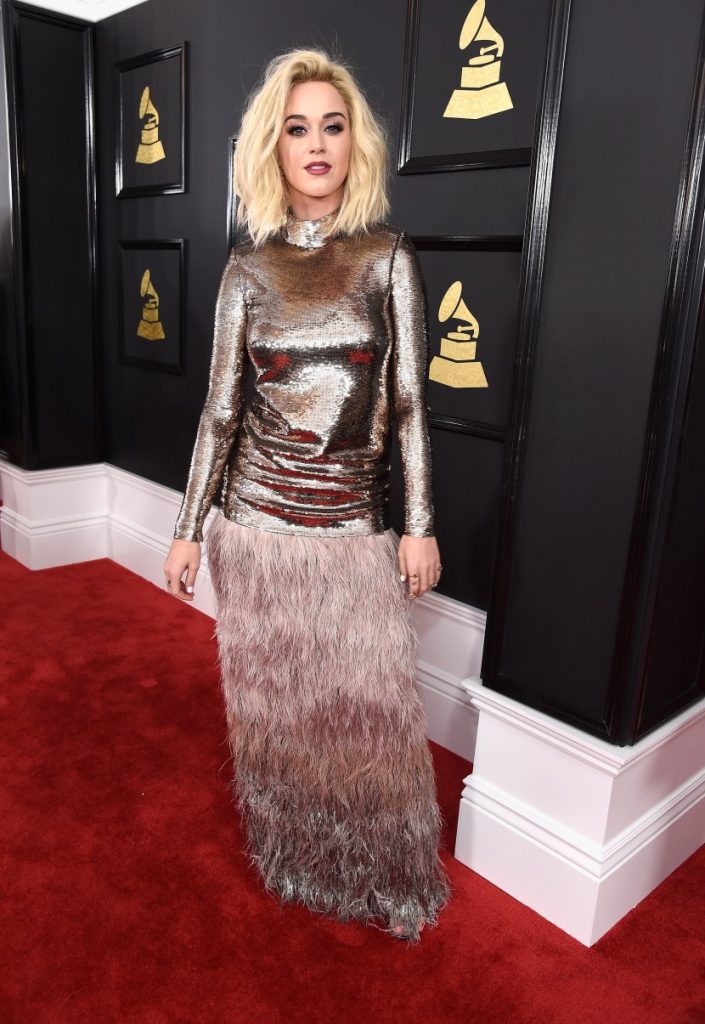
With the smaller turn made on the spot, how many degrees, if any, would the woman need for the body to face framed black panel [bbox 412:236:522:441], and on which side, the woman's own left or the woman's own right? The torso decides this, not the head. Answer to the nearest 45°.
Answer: approximately 135° to the woman's own left

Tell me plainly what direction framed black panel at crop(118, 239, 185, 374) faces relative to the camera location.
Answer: facing the viewer and to the left of the viewer

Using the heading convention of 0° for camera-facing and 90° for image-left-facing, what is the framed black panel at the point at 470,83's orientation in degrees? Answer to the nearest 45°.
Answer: approximately 45°

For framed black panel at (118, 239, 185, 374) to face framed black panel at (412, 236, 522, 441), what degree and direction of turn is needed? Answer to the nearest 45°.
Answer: approximately 90° to its left

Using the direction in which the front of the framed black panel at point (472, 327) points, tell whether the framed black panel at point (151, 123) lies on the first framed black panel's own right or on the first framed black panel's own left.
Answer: on the first framed black panel's own right

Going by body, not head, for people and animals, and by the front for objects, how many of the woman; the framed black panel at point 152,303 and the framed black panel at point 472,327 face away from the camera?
0

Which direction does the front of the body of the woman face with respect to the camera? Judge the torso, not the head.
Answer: toward the camera

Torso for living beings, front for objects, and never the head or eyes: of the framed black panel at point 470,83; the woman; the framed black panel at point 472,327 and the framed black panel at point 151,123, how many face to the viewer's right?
0

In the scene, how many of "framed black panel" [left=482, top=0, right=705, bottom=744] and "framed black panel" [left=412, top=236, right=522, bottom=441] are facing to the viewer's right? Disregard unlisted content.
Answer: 0

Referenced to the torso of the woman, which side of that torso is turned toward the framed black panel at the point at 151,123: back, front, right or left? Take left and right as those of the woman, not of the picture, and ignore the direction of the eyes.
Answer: back

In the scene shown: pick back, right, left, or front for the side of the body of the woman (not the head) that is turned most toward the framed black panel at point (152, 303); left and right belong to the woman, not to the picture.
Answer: back

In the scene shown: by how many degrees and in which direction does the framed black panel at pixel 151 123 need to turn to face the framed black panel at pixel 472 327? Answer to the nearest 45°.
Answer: approximately 90° to its left
